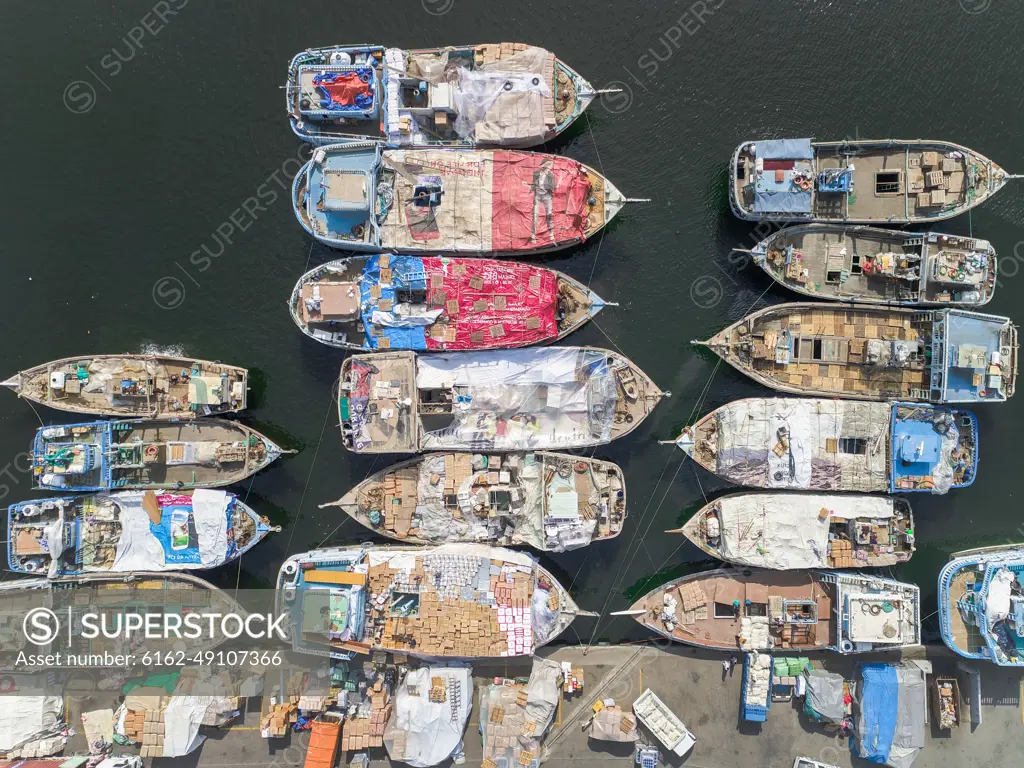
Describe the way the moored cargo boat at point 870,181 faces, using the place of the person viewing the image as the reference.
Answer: facing to the right of the viewer

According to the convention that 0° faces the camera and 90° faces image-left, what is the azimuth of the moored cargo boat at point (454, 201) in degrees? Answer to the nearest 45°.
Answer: approximately 270°

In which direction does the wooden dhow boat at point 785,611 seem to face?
to the viewer's left

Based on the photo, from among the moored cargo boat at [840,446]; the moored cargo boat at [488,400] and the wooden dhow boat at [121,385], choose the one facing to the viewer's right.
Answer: the moored cargo boat at [488,400]

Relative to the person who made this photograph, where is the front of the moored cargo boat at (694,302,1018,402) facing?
facing to the left of the viewer

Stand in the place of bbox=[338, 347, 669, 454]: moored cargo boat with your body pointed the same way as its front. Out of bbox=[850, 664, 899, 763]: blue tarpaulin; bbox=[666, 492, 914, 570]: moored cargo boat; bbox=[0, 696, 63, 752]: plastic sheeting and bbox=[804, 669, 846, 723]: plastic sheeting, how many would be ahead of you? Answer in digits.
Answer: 3

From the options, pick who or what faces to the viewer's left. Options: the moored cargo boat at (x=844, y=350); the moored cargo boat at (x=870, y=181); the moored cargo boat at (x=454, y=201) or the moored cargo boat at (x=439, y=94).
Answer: the moored cargo boat at (x=844, y=350)

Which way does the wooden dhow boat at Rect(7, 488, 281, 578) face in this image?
to the viewer's right

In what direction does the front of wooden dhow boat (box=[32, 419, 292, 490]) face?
to the viewer's right

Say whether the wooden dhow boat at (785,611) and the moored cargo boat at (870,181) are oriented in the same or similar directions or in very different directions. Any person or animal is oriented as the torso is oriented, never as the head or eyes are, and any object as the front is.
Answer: very different directions

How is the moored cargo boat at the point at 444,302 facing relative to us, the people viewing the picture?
facing to the right of the viewer

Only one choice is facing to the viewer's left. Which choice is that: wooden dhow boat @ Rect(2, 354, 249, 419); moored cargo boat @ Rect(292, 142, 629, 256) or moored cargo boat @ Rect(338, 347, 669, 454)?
the wooden dhow boat
